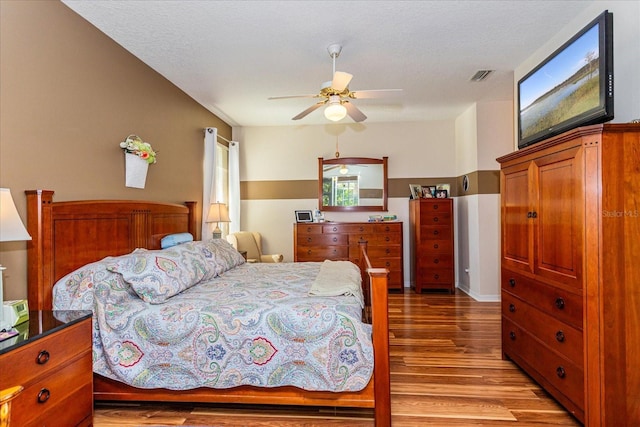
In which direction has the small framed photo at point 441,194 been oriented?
toward the camera

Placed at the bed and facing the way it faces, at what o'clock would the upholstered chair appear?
The upholstered chair is roughly at 10 o'clock from the bed.

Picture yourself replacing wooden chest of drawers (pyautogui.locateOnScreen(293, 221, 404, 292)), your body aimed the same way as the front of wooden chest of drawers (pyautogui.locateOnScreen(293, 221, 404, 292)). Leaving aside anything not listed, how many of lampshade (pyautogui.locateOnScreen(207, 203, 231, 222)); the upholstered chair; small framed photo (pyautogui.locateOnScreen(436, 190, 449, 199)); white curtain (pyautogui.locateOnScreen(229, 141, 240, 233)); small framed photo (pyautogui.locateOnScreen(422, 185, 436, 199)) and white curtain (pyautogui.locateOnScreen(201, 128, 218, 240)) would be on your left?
2

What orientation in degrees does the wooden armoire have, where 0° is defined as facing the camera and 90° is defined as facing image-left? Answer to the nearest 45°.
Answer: approximately 45°

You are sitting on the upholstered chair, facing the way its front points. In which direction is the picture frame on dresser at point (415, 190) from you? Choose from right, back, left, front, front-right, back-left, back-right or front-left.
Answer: front

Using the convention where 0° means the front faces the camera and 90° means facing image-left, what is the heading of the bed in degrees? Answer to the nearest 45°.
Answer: approximately 270°

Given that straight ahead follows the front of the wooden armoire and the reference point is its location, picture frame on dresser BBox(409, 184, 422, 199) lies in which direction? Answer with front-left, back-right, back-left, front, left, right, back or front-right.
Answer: right

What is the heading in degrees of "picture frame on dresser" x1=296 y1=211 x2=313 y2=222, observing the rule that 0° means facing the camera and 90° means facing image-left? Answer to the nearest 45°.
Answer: approximately 0°

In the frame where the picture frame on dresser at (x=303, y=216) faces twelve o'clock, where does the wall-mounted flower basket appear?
The wall-mounted flower basket is roughly at 1 o'clock from the picture frame on dresser.

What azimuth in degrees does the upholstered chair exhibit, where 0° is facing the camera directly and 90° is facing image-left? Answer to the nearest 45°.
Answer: approximately 270°

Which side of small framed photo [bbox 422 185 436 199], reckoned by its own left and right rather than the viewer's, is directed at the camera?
front

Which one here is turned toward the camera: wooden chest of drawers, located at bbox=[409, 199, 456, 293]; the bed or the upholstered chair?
the wooden chest of drawers

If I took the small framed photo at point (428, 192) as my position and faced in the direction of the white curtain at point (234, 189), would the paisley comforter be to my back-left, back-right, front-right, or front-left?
front-left

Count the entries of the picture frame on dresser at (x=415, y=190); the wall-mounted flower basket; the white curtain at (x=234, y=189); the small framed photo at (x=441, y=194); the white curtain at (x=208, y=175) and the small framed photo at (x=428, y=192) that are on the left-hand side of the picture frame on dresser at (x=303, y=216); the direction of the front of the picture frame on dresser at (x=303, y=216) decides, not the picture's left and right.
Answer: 3

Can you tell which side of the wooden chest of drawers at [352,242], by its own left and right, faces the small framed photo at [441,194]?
left
